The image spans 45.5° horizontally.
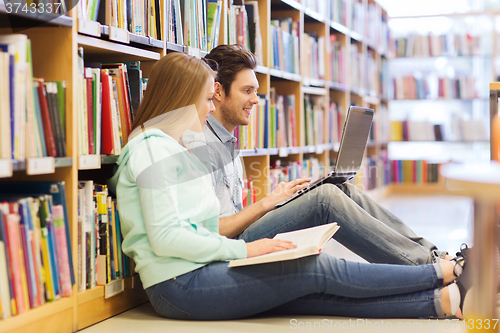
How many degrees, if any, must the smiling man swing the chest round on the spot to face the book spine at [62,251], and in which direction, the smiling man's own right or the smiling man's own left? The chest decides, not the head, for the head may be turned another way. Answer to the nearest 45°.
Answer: approximately 135° to the smiling man's own right

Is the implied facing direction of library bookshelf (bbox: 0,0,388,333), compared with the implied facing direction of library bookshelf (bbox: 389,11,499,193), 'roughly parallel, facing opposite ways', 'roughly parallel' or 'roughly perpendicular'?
roughly perpendicular

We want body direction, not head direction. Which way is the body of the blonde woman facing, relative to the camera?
to the viewer's right

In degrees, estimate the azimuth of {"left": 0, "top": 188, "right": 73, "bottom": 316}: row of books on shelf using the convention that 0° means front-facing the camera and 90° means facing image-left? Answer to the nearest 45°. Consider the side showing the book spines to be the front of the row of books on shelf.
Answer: approximately 315°

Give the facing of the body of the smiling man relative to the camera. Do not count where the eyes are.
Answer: to the viewer's right
